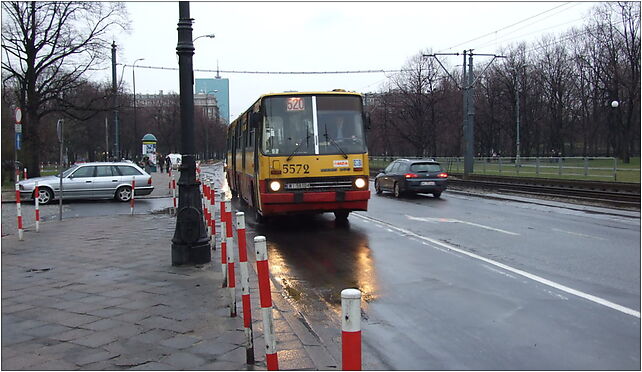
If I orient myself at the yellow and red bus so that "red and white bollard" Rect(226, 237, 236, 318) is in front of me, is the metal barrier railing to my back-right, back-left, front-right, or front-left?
back-left

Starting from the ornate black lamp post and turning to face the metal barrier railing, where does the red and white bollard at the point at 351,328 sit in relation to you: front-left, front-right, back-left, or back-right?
back-right

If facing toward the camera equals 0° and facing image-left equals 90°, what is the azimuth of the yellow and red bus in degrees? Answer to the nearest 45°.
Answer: approximately 0°

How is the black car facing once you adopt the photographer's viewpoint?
facing away from the viewer and to the left of the viewer

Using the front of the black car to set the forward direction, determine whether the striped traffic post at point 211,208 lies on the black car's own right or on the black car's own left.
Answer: on the black car's own left

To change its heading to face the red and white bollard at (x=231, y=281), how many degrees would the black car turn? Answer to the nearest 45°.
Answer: approximately 135° to its left

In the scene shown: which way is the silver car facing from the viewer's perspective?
to the viewer's left

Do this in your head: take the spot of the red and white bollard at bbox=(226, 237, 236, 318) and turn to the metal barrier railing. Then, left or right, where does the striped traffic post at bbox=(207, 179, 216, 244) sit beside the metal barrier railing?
left

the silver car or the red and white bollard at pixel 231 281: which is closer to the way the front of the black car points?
the silver car

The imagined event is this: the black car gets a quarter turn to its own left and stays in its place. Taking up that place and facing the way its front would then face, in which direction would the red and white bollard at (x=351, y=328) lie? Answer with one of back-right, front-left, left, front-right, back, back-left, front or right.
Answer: front-left

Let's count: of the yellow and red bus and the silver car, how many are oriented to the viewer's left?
1

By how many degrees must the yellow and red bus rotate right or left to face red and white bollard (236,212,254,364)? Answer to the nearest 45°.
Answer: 0° — it already faces it

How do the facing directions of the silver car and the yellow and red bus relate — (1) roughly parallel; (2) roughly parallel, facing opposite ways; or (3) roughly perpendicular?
roughly perpendicular

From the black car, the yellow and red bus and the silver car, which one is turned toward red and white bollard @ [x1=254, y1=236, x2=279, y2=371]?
the yellow and red bus

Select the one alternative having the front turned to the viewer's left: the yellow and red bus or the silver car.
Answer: the silver car

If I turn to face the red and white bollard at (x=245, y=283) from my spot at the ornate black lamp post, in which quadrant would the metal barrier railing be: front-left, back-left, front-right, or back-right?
back-left
